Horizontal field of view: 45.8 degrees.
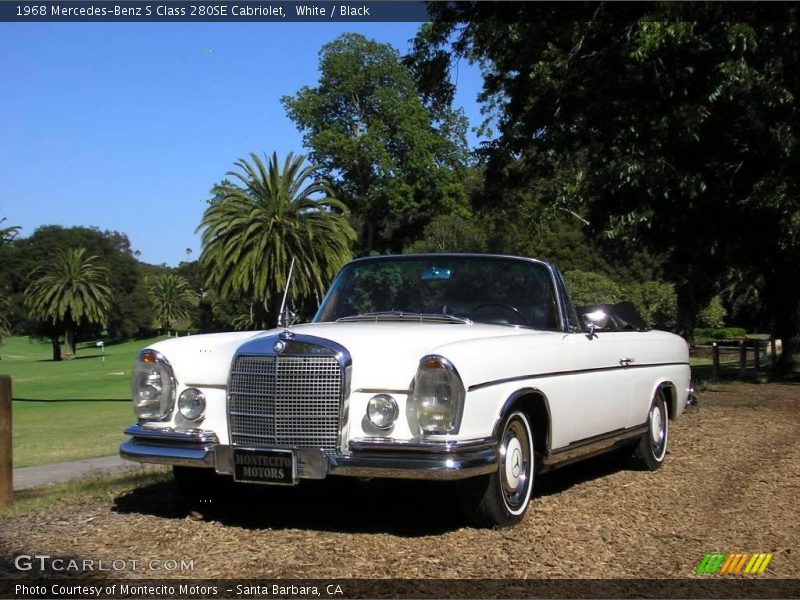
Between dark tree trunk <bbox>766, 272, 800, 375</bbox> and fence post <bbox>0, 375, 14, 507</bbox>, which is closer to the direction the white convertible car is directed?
the fence post

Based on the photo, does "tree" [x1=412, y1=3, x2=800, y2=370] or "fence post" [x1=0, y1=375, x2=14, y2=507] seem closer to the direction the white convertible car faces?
the fence post

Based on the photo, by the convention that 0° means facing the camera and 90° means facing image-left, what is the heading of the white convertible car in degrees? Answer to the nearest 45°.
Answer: approximately 45°

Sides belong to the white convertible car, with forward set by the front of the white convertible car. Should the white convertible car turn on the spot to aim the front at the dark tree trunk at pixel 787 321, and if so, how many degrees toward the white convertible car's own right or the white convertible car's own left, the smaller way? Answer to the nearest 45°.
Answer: approximately 180°

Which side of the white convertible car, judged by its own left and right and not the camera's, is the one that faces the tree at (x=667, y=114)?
back
